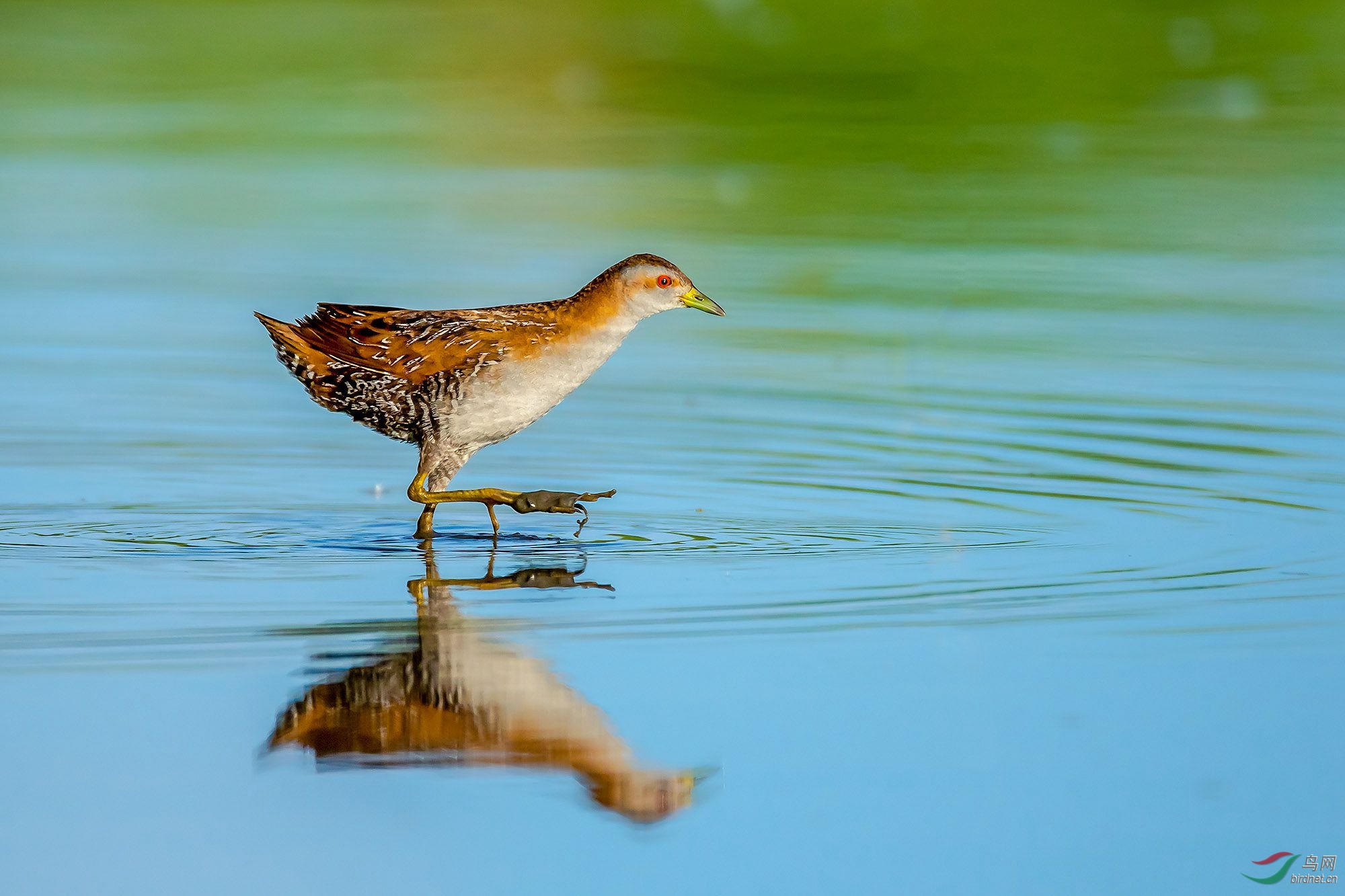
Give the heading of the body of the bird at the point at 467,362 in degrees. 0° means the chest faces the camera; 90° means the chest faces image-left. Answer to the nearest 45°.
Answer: approximately 270°
